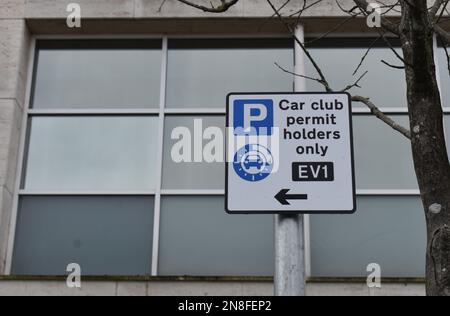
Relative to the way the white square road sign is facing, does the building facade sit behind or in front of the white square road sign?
behind

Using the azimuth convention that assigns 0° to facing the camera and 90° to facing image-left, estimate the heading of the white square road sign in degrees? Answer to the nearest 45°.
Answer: approximately 0°

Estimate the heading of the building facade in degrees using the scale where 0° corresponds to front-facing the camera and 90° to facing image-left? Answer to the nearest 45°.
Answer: approximately 0°

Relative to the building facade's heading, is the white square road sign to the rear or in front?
in front

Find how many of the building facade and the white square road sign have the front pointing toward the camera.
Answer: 2
